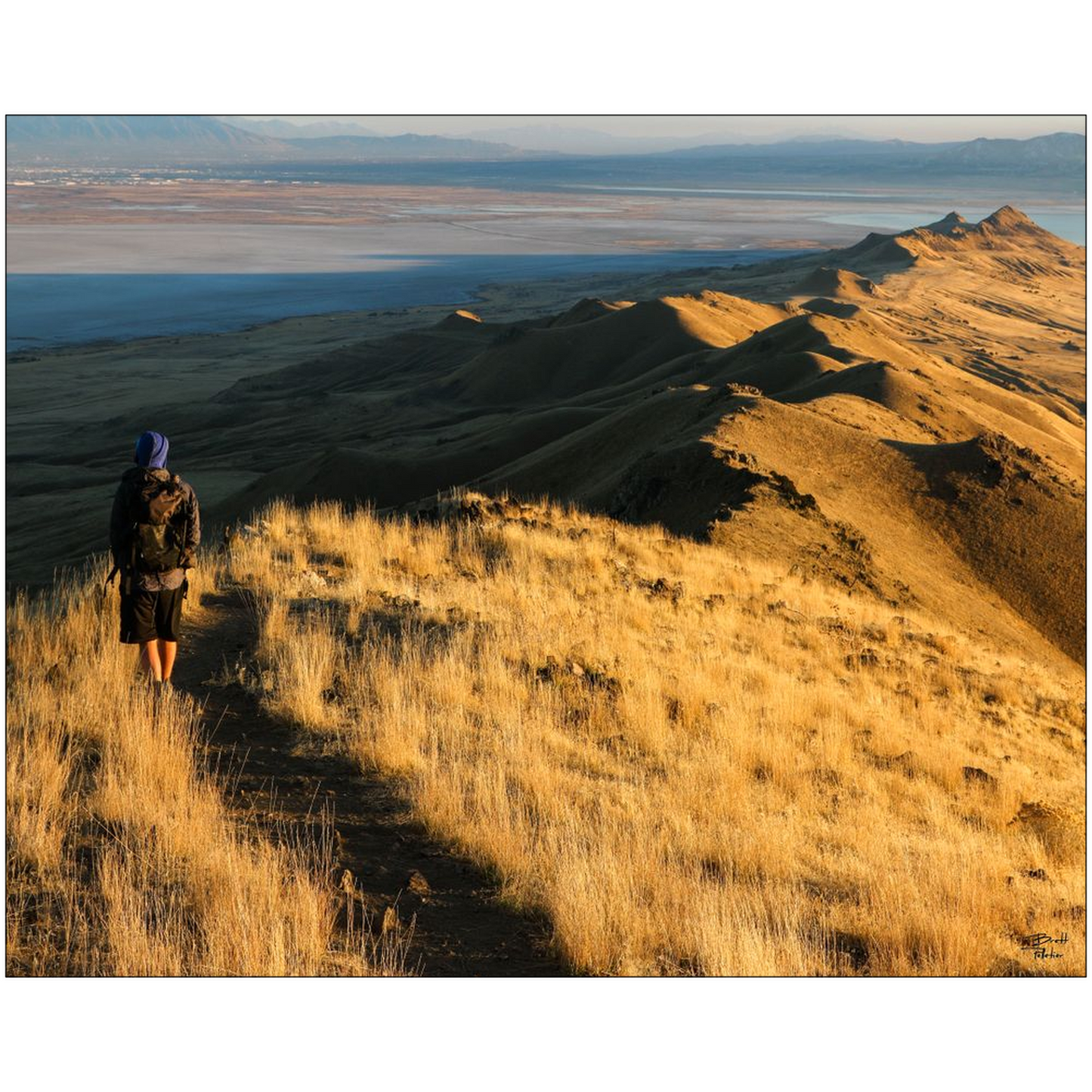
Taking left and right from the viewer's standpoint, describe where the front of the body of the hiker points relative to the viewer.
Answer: facing away from the viewer

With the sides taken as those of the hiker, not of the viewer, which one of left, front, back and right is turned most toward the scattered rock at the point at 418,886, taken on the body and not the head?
back

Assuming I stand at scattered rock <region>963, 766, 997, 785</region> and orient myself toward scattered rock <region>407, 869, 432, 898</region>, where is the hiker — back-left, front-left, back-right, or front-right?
front-right
